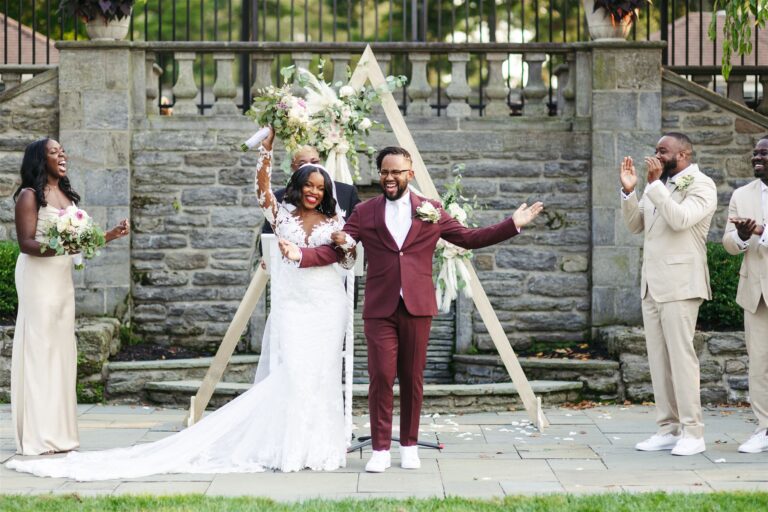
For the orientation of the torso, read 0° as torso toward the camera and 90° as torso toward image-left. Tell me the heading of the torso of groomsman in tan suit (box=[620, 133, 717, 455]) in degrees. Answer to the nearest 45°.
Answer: approximately 45°

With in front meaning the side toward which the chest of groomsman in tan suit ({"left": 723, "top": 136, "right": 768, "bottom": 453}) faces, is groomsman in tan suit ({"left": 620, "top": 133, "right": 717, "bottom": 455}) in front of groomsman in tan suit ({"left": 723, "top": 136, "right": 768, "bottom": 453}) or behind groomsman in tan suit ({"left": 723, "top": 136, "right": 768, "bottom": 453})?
in front

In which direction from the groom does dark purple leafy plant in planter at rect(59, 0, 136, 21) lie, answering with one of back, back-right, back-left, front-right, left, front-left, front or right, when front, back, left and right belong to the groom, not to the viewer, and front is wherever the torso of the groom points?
back-right

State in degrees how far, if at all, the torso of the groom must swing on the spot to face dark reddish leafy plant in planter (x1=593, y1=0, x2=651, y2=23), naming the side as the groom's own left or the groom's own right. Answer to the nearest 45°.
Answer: approximately 135° to the groom's own left

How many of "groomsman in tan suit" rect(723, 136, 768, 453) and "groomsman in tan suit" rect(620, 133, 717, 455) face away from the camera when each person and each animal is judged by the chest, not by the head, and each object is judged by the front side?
0

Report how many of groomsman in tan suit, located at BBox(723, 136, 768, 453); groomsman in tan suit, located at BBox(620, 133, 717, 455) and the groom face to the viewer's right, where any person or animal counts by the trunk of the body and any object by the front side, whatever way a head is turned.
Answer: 0

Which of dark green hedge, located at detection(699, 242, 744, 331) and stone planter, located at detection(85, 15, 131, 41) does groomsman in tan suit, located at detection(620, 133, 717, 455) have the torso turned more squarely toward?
the stone planter

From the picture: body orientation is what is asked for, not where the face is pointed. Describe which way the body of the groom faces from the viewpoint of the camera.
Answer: toward the camera

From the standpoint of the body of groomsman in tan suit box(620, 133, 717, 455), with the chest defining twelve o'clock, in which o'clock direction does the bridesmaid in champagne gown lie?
The bridesmaid in champagne gown is roughly at 1 o'clock from the groomsman in tan suit.

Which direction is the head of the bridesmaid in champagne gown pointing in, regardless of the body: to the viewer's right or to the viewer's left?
to the viewer's right

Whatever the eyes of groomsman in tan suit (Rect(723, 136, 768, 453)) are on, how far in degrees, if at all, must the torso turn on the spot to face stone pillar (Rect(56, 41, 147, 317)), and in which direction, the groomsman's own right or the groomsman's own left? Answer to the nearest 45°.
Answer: approximately 45° to the groomsman's own right

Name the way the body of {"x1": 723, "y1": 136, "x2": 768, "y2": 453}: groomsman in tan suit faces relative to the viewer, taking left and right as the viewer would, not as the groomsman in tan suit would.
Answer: facing the viewer and to the left of the viewer

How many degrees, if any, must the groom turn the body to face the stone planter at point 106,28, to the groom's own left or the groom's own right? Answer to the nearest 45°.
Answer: approximately 135° to the groom's own right
